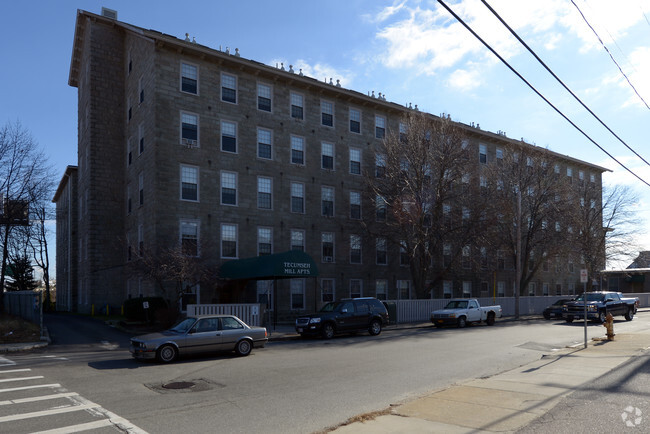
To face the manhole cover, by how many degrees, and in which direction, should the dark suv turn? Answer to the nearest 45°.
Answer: approximately 45° to its left

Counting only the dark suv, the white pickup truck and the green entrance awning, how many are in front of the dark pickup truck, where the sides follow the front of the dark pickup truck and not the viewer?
3

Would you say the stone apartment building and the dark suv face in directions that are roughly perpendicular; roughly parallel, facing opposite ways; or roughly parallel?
roughly perpendicular

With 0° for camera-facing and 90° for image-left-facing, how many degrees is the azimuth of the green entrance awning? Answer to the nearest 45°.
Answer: approximately 315°

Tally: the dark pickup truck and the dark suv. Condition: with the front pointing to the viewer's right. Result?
0

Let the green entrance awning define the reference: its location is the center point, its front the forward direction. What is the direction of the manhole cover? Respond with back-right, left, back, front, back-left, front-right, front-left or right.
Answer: front-right

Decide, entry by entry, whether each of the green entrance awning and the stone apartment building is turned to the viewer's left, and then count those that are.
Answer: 0

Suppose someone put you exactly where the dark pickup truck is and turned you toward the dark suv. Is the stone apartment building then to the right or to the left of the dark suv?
right

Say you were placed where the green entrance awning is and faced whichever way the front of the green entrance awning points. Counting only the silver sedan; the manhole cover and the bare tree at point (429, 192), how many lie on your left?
1

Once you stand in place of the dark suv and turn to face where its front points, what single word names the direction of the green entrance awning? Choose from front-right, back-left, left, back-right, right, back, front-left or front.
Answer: right

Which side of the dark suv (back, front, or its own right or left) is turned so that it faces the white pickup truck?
back

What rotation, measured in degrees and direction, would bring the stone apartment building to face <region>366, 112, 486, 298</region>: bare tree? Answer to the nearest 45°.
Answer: approximately 45° to its left

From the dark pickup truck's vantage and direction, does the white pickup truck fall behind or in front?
in front

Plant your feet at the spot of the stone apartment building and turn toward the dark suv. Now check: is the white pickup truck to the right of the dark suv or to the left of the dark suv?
left

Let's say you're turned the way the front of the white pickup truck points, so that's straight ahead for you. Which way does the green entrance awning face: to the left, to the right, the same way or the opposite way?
to the left
